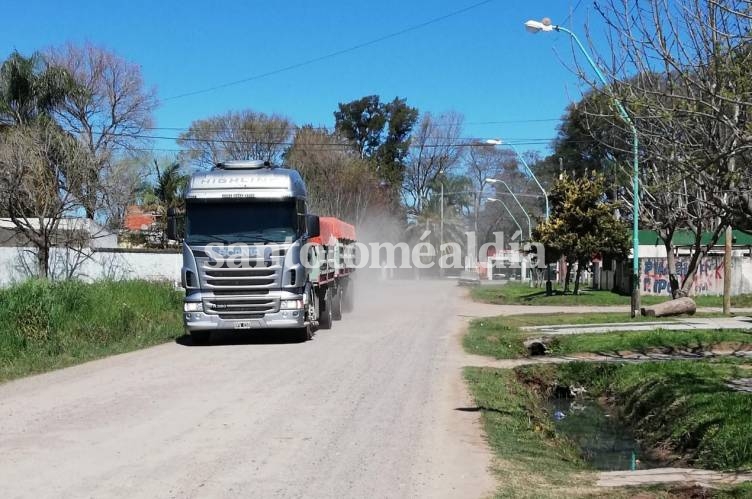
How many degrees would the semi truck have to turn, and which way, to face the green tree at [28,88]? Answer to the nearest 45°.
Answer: approximately 135° to its right

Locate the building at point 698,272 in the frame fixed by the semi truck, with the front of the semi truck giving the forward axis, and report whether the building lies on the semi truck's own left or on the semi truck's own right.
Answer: on the semi truck's own left

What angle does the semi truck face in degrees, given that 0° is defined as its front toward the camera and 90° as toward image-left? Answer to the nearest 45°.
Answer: approximately 0°

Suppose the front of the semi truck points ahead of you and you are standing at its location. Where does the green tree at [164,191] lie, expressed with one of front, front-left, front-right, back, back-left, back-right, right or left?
back

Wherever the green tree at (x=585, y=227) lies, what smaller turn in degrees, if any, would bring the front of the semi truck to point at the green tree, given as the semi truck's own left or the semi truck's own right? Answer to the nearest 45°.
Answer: approximately 135° to the semi truck's own left

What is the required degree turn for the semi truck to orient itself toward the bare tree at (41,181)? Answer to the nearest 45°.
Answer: approximately 135° to its right

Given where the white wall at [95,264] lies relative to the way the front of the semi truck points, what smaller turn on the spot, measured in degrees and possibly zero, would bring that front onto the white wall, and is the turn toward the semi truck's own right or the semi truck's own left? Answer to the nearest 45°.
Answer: approximately 135° to the semi truck's own right
